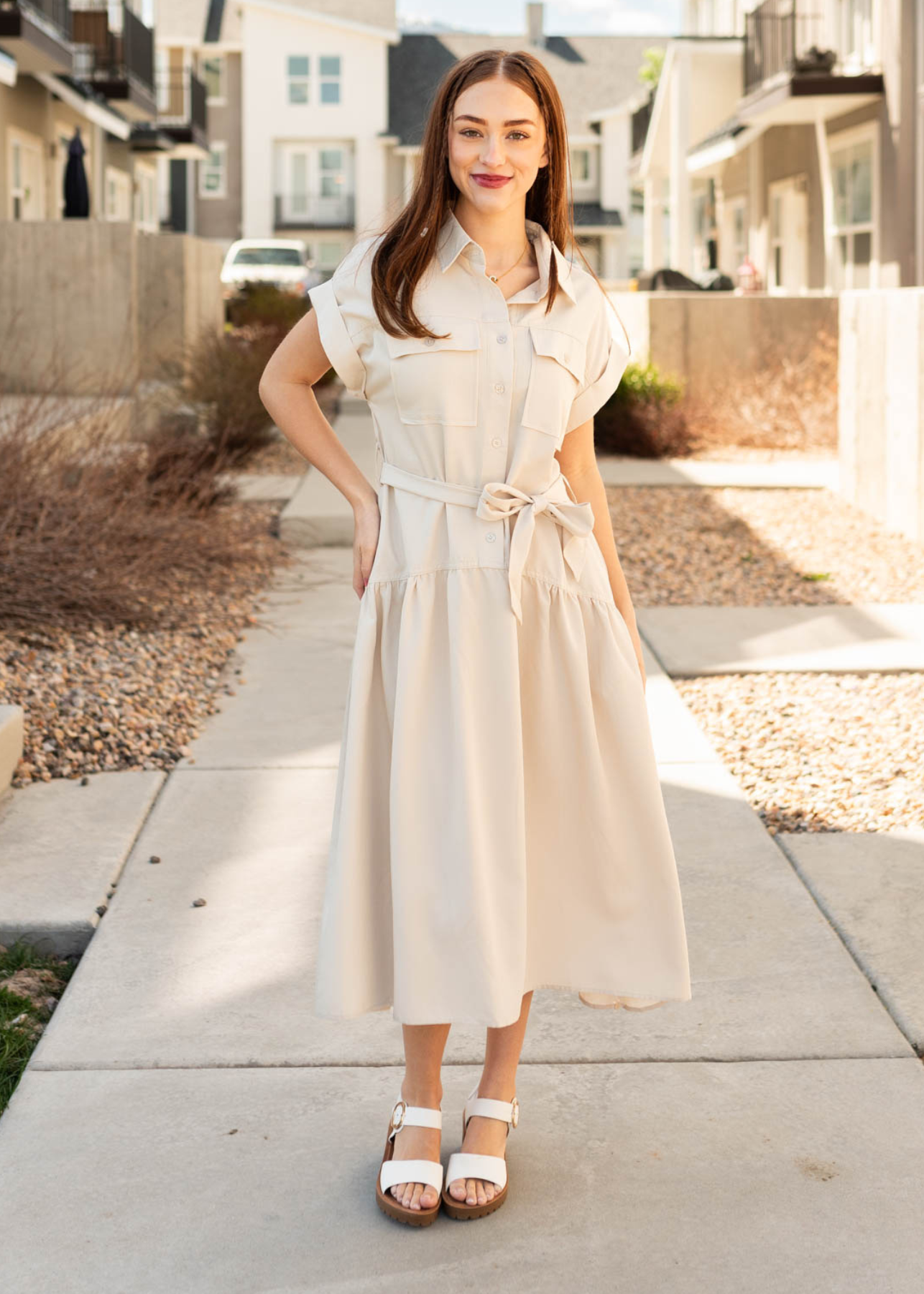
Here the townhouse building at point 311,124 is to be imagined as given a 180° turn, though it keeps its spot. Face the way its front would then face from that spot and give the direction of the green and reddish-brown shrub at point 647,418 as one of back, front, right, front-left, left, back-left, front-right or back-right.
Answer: back

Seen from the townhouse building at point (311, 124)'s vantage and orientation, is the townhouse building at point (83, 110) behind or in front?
in front

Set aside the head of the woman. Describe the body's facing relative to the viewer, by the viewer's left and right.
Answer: facing the viewer

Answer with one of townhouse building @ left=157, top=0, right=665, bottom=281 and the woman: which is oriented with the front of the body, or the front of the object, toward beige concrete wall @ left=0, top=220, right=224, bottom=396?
the townhouse building

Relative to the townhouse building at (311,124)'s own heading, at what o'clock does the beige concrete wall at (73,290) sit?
The beige concrete wall is roughly at 12 o'clock from the townhouse building.

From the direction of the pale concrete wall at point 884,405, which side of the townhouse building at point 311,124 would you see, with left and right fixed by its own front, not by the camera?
front

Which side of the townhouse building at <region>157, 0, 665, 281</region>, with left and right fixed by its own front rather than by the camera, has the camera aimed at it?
front

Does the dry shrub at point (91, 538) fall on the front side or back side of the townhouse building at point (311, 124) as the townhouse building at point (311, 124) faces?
on the front side

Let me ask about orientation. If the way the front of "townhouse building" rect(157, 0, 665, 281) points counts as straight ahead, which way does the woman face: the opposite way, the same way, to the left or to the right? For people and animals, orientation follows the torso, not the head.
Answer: the same way

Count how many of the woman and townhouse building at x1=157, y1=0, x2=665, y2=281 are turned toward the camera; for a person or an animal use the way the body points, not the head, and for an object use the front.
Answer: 2

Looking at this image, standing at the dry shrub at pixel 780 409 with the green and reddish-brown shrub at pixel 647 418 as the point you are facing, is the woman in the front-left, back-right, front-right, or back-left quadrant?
front-left

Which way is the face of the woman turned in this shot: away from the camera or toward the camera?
toward the camera

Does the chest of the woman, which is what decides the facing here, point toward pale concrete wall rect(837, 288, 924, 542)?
no

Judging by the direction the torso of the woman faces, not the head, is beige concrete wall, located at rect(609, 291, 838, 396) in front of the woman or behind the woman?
behind
